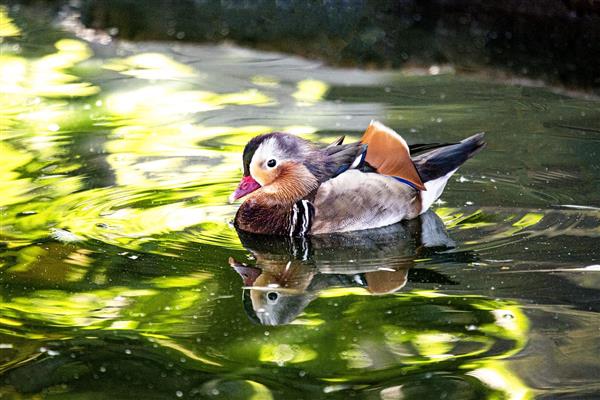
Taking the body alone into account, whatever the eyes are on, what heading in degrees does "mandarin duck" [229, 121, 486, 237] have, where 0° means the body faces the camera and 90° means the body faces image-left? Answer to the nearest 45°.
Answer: approximately 90°
